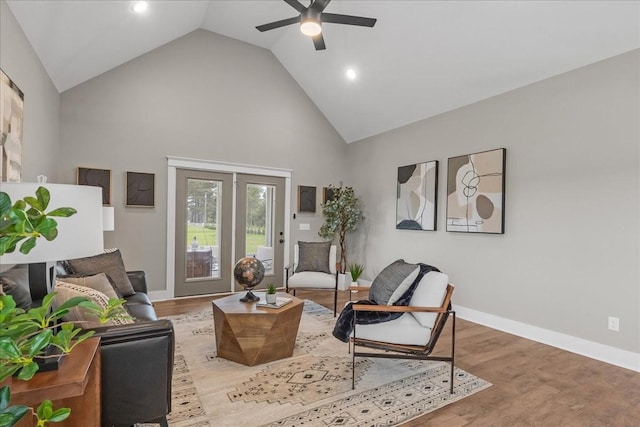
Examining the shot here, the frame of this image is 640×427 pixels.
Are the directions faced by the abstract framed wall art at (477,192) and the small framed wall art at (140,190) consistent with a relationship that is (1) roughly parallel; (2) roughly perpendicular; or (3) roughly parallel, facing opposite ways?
roughly perpendicular

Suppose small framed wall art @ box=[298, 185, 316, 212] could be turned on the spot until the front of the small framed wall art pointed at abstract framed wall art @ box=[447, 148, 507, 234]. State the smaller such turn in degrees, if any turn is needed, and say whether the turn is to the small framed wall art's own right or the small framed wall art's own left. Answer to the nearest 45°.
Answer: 0° — it already faces it

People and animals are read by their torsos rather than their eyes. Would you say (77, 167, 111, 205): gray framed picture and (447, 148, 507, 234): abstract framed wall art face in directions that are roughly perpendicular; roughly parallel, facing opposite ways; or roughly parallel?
roughly perpendicular

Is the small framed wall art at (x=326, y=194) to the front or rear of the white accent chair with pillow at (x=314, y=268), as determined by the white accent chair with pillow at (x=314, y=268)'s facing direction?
to the rear

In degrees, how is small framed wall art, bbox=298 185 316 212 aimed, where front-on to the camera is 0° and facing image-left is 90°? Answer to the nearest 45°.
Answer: approximately 315°

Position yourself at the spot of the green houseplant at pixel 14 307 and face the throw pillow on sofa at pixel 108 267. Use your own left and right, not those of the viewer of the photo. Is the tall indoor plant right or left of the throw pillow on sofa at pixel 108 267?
right

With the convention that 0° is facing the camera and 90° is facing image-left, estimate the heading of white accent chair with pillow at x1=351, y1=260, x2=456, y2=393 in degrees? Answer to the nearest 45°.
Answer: approximately 90°

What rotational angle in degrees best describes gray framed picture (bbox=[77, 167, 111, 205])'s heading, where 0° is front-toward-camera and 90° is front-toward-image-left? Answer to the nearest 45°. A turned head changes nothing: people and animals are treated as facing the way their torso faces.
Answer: approximately 0°

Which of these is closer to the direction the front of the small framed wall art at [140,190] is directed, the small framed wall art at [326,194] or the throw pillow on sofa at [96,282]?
the throw pillow on sofa
